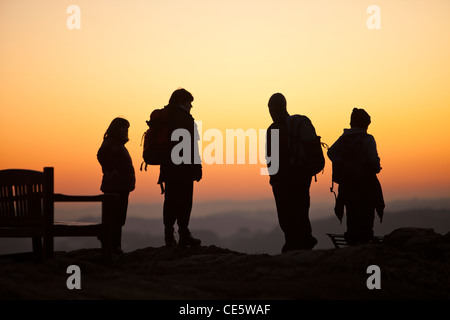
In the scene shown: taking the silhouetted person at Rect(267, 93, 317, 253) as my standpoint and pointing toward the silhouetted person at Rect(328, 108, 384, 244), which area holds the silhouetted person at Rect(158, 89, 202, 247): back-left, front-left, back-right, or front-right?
back-left

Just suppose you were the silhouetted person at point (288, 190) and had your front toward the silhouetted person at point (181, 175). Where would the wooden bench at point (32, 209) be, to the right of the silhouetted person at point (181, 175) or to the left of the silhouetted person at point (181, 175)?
left

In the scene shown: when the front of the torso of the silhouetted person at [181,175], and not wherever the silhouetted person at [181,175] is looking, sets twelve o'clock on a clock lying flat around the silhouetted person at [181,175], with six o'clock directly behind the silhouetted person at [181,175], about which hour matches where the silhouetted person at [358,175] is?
the silhouetted person at [358,175] is roughly at 12 o'clock from the silhouetted person at [181,175].

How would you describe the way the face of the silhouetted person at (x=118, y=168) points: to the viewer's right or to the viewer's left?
to the viewer's right

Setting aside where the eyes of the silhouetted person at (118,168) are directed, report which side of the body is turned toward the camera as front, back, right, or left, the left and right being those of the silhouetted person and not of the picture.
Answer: right

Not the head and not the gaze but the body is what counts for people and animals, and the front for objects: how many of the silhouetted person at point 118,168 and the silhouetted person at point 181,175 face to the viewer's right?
2

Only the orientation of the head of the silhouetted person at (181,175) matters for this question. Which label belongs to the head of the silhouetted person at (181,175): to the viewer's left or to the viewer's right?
to the viewer's right

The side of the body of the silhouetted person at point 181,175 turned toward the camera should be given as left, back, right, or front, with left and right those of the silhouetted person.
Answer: right
